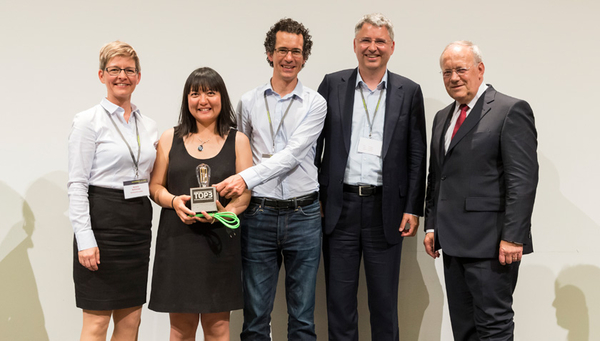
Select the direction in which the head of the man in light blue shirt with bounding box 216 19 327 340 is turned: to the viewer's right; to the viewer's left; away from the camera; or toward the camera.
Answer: toward the camera

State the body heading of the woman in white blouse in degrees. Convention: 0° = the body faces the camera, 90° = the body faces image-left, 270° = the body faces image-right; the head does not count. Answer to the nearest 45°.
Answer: approximately 315°

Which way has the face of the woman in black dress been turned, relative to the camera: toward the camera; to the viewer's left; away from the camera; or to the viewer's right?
toward the camera

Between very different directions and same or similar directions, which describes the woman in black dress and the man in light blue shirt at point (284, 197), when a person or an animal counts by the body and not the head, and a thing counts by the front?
same or similar directions

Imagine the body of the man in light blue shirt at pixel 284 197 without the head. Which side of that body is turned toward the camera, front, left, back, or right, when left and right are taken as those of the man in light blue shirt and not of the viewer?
front

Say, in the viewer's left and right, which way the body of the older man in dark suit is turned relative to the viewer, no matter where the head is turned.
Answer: facing the viewer and to the left of the viewer

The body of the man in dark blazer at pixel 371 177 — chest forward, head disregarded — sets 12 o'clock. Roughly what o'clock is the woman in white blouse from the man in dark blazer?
The woman in white blouse is roughly at 2 o'clock from the man in dark blazer.

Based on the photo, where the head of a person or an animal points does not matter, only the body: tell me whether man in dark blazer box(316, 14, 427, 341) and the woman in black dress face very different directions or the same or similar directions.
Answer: same or similar directions

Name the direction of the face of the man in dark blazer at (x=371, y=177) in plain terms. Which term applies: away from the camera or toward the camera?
toward the camera

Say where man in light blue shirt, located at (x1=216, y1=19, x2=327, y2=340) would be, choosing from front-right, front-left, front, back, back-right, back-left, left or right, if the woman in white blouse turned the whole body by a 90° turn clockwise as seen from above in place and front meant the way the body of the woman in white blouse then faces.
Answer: back-left

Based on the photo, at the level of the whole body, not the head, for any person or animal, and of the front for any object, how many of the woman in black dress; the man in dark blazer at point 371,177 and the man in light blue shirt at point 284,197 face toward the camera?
3
